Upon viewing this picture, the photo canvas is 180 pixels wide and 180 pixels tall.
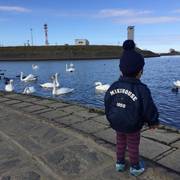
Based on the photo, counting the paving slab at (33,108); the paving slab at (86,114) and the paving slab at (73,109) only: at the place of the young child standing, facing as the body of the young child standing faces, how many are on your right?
0

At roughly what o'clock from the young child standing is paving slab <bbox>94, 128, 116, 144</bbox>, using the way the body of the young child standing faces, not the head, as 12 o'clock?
The paving slab is roughly at 10 o'clock from the young child standing.

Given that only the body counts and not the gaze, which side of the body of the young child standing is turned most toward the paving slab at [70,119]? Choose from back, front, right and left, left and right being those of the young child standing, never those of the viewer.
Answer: left

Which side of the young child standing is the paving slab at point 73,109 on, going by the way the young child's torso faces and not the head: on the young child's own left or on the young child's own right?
on the young child's own left

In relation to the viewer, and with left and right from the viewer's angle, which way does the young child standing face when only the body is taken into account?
facing away from the viewer and to the right of the viewer

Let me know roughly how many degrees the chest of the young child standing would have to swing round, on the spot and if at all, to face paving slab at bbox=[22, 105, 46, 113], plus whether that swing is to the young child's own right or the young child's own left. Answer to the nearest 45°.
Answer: approximately 90° to the young child's own left

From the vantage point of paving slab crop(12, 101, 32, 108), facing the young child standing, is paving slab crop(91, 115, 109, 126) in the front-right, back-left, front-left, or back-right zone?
front-left

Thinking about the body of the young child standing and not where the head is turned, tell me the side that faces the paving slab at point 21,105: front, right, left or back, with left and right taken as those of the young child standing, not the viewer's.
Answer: left

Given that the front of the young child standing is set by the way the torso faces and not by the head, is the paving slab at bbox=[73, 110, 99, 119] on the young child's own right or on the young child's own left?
on the young child's own left

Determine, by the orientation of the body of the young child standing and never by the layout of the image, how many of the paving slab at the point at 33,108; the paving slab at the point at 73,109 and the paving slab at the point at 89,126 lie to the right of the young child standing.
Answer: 0
